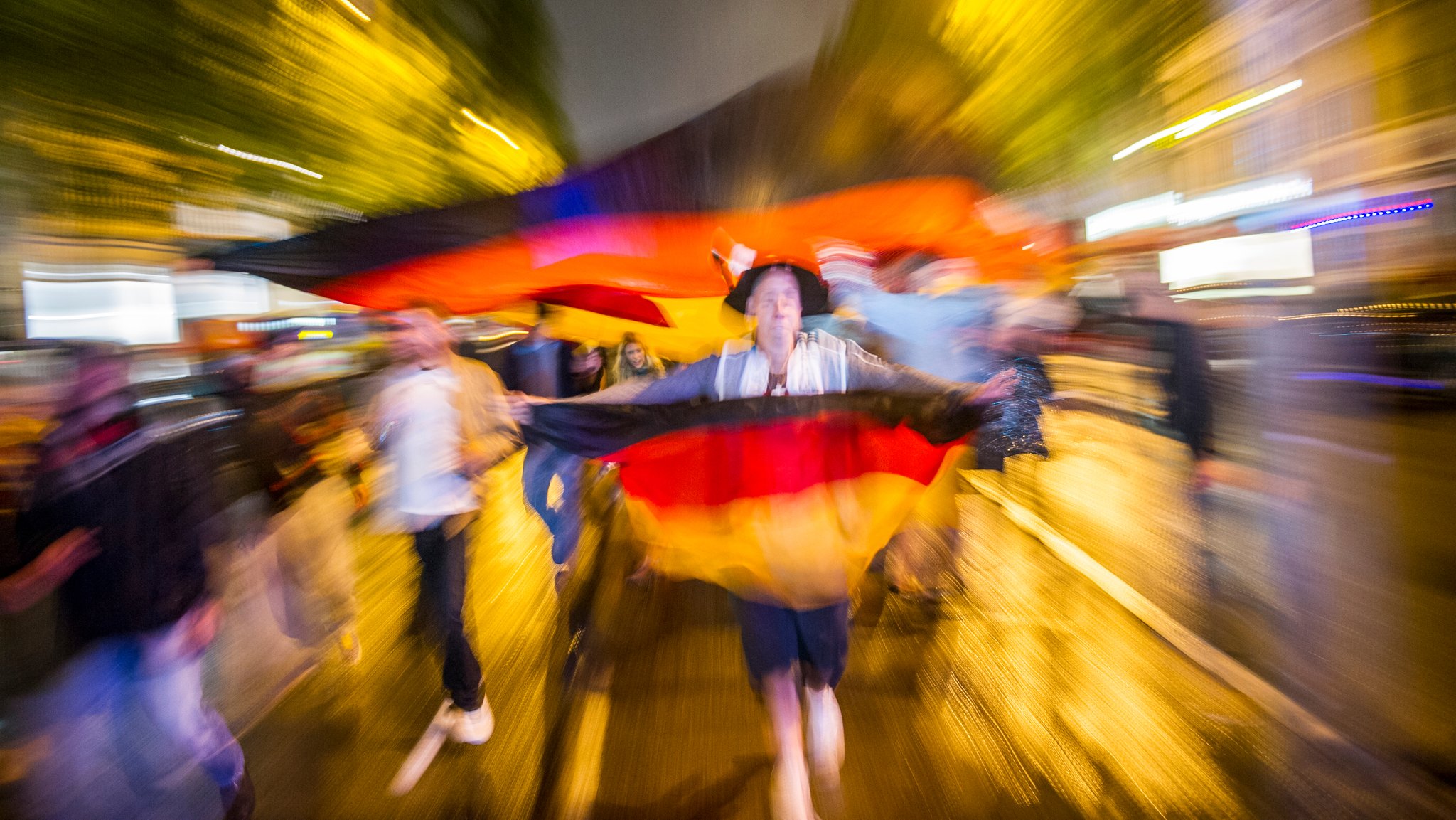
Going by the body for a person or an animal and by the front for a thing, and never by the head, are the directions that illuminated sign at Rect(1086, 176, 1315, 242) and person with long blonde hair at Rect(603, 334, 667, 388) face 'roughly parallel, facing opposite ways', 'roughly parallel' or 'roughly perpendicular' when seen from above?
roughly perpendicular

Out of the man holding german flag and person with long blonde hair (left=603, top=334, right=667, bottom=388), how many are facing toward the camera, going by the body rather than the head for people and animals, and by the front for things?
2

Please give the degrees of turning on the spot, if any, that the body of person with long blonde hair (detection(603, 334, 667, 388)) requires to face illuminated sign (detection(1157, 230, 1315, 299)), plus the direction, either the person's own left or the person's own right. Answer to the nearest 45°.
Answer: approximately 135° to the person's own left

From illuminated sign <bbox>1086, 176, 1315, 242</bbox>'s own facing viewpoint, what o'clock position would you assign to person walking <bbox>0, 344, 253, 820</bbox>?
The person walking is roughly at 11 o'clock from the illuminated sign.

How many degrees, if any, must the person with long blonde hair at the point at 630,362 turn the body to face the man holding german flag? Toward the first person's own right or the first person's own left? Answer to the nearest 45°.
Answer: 0° — they already face them

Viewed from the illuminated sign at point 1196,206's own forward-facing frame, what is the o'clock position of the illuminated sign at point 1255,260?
the illuminated sign at point 1255,260 is roughly at 10 o'clock from the illuminated sign at point 1196,206.

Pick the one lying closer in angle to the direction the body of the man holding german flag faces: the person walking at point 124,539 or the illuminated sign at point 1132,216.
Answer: the person walking

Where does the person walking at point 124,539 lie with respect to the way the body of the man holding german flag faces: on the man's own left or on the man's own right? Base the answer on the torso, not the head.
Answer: on the man's own right

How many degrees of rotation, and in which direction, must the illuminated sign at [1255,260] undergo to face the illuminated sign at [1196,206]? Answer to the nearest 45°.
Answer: approximately 135° to its right
